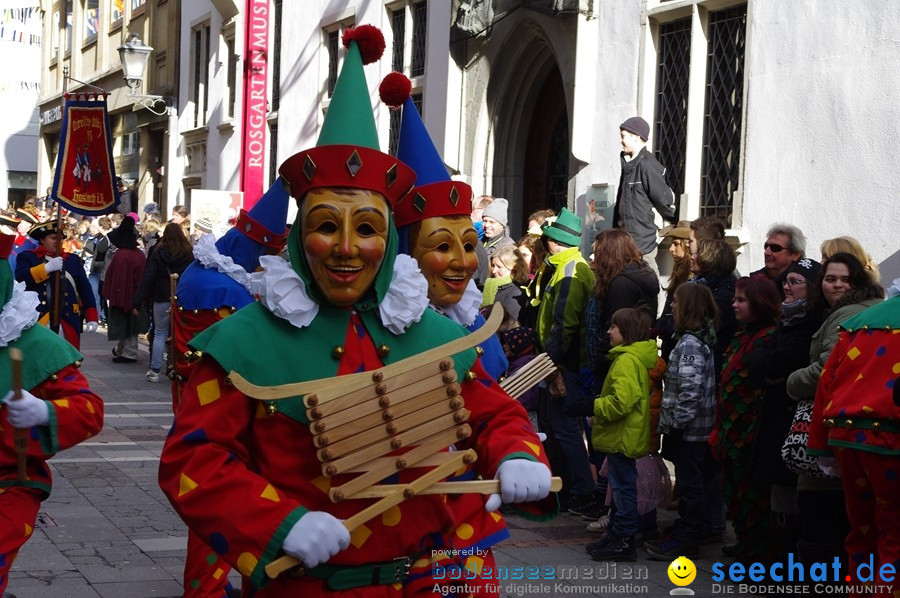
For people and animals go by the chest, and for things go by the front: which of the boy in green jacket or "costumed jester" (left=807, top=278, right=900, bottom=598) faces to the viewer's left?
the boy in green jacket

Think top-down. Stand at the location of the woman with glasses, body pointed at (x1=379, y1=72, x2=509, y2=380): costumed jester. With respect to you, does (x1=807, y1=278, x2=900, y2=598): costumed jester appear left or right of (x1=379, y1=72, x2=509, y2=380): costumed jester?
left

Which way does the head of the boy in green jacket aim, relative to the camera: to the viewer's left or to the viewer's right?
to the viewer's left

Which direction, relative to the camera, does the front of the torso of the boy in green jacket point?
to the viewer's left

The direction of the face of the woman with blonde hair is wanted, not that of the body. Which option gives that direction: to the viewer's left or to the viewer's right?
to the viewer's left

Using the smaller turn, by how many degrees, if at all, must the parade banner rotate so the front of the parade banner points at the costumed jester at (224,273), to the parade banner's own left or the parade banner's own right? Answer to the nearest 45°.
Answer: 0° — it already faces them
